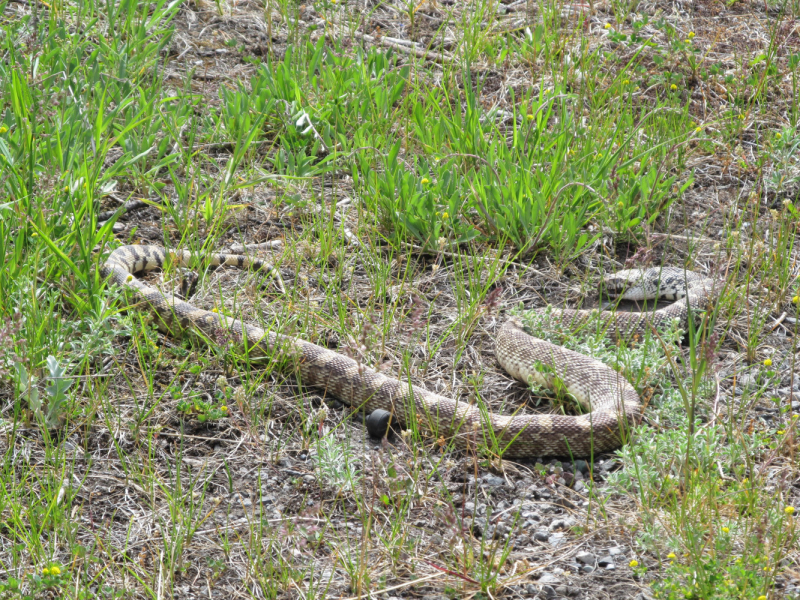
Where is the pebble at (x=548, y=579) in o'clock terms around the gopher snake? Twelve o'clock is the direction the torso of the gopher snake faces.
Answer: The pebble is roughly at 9 o'clock from the gopher snake.

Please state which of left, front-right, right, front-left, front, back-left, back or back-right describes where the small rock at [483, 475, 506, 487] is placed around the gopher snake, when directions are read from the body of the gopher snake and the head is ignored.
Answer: left

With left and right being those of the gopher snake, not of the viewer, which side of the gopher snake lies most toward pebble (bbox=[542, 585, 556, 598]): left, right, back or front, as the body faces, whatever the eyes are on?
left

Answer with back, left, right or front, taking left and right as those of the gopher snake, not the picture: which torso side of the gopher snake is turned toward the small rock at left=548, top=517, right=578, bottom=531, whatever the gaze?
left

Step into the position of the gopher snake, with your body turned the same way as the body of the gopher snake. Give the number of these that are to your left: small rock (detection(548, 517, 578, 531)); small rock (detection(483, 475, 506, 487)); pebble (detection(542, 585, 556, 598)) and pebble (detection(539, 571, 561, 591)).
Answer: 4
